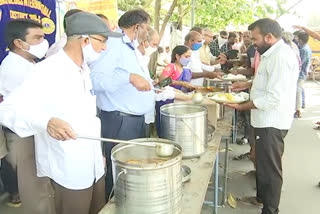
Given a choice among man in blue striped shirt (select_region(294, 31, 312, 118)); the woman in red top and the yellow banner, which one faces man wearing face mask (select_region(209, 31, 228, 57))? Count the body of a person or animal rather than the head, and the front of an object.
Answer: the man in blue striped shirt

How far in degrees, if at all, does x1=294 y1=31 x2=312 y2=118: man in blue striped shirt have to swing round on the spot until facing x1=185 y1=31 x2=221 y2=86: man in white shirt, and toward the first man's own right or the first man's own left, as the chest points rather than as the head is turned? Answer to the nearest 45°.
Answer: approximately 45° to the first man's own left

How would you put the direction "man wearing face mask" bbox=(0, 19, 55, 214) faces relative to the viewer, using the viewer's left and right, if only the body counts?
facing to the right of the viewer

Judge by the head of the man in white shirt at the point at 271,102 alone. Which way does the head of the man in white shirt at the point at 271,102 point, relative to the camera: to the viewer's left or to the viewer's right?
to the viewer's left

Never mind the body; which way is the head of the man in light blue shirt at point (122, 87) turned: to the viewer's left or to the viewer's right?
to the viewer's right

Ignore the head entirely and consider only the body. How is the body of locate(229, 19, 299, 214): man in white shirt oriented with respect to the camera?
to the viewer's left

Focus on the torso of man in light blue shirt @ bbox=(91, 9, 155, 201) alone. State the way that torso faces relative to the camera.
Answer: to the viewer's right

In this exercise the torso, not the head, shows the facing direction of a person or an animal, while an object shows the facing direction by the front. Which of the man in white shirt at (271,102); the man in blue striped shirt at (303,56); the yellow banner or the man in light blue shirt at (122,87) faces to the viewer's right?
the man in light blue shirt at (122,87)

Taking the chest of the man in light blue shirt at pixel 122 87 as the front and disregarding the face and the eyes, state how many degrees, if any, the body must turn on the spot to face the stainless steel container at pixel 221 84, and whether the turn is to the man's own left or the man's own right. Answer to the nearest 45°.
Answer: approximately 45° to the man's own left
